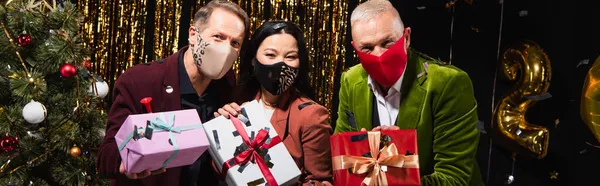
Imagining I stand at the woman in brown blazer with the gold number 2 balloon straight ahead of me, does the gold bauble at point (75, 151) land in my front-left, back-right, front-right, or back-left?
back-left

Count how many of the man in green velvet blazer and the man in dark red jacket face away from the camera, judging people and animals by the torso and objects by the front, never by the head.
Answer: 0

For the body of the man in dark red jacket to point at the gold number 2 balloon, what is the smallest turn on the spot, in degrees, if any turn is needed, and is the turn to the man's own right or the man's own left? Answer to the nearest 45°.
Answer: approximately 45° to the man's own left

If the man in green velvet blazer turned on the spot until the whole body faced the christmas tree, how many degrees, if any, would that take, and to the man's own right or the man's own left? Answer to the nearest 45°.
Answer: approximately 45° to the man's own right

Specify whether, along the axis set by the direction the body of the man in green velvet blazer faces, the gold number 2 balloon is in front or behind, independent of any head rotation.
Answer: behind

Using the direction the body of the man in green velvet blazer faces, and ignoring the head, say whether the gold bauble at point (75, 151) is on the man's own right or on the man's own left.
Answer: on the man's own right

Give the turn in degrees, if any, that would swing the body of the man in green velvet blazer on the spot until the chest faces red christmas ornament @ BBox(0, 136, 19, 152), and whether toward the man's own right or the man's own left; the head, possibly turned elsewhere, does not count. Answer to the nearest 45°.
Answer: approximately 45° to the man's own right

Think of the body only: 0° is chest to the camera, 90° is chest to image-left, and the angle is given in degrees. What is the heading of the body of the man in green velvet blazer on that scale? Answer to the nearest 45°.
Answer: approximately 45°

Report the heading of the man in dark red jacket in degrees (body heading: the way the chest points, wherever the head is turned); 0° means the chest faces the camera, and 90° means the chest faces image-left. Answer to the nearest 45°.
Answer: approximately 315°
